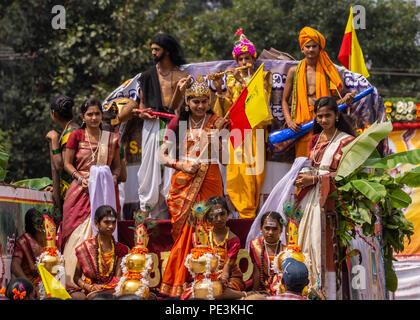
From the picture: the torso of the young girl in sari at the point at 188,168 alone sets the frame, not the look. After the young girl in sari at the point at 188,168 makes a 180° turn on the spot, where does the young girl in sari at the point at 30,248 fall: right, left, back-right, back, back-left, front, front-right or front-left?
left

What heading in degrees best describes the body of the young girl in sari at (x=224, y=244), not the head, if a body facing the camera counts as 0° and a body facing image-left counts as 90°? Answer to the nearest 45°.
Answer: approximately 45°

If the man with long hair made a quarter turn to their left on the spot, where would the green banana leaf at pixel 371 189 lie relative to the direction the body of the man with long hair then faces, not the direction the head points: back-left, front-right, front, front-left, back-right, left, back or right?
front

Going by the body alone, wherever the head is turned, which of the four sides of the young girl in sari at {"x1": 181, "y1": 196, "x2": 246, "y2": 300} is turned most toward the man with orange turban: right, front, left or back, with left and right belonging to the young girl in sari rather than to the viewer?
back

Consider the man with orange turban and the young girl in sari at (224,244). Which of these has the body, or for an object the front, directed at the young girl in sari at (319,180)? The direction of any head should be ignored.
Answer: the man with orange turban

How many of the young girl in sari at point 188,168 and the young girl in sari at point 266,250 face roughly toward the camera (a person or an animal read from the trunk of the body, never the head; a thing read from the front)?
2

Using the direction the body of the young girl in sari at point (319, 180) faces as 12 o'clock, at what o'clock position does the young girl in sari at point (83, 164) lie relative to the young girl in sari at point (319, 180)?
the young girl in sari at point (83, 164) is roughly at 2 o'clock from the young girl in sari at point (319, 180).

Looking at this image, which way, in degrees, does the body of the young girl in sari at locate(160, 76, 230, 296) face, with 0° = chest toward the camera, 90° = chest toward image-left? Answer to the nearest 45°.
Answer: approximately 0°

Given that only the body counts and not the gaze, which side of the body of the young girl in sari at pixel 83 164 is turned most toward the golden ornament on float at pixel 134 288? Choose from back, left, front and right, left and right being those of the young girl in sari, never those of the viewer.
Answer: front

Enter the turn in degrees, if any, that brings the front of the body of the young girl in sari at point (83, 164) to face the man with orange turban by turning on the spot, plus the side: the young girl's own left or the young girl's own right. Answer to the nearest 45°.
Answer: approximately 90° to the young girl's own left
